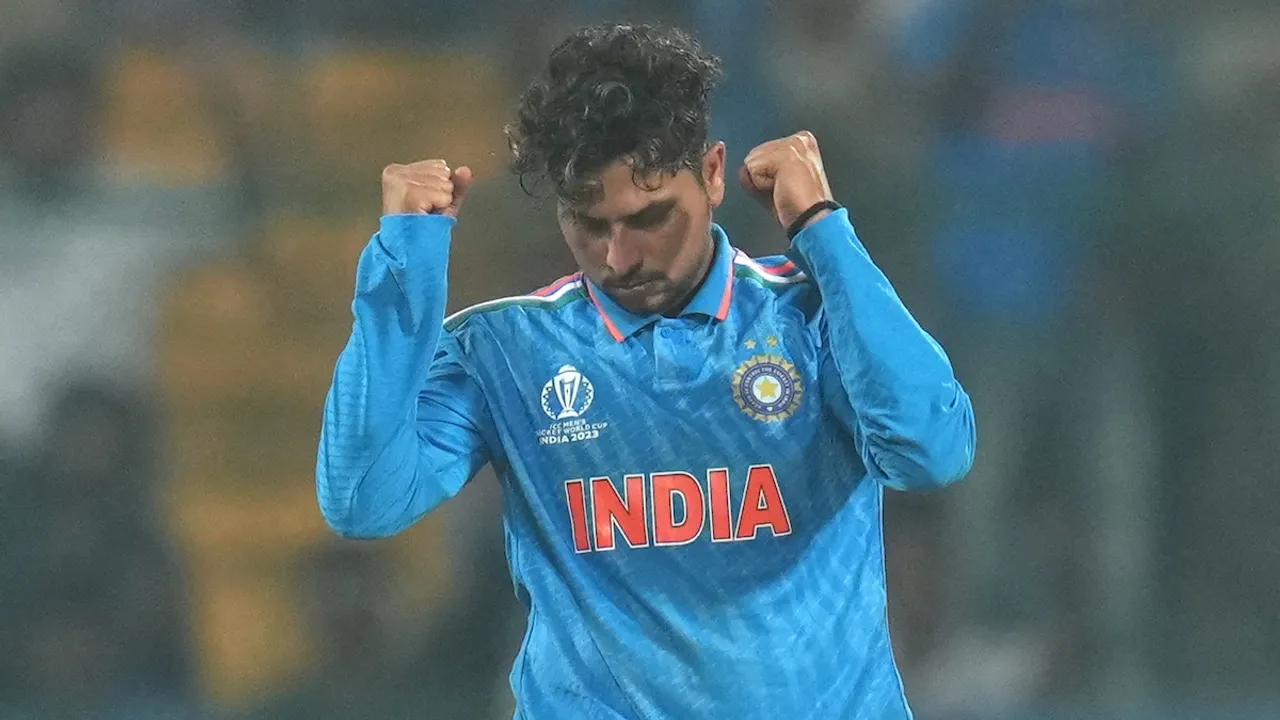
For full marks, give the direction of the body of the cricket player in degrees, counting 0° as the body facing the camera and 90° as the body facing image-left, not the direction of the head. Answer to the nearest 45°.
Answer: approximately 0°
